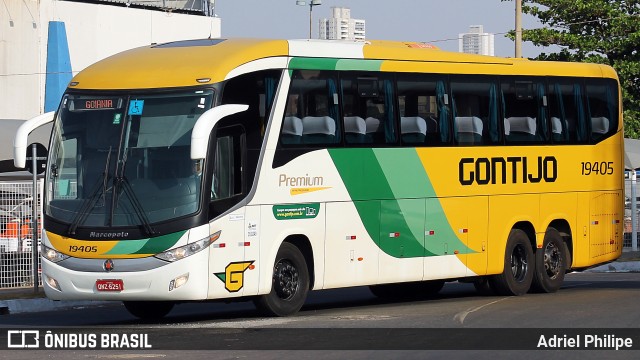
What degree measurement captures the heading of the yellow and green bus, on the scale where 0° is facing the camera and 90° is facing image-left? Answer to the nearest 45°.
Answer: approximately 45°

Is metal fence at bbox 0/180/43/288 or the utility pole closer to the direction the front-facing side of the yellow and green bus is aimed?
the metal fence

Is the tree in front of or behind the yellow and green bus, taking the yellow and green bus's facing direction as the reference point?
behind

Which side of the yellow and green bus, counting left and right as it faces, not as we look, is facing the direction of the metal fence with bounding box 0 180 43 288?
right

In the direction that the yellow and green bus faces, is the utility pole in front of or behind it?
behind
